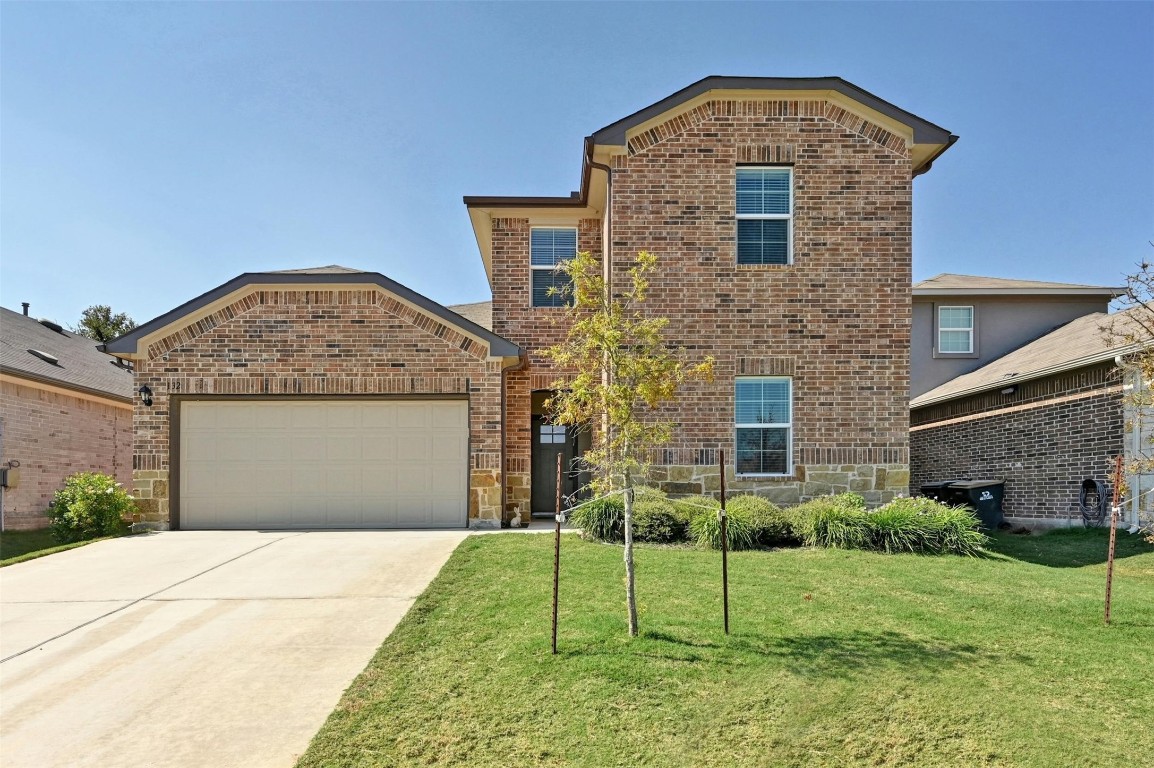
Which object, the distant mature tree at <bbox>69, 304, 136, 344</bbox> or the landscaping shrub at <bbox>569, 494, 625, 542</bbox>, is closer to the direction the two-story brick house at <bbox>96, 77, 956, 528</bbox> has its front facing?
the landscaping shrub

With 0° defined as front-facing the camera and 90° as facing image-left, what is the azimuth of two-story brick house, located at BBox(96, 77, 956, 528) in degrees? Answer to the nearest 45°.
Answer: approximately 0°

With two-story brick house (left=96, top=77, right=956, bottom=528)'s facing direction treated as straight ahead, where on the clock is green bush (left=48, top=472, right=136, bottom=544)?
The green bush is roughly at 3 o'clock from the two-story brick house.

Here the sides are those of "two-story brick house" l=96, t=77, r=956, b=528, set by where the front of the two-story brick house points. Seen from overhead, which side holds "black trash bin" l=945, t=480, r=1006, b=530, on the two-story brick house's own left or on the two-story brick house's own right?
on the two-story brick house's own left

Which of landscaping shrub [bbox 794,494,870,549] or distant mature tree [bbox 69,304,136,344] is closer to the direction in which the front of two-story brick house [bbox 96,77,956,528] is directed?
the landscaping shrub

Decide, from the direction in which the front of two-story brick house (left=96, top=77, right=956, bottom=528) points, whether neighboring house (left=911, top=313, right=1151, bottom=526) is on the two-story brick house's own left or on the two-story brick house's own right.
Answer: on the two-story brick house's own left

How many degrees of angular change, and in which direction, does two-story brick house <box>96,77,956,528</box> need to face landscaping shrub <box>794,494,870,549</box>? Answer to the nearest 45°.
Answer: approximately 45° to its left

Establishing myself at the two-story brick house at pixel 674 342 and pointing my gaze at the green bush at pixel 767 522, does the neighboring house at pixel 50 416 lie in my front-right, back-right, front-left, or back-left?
back-right
